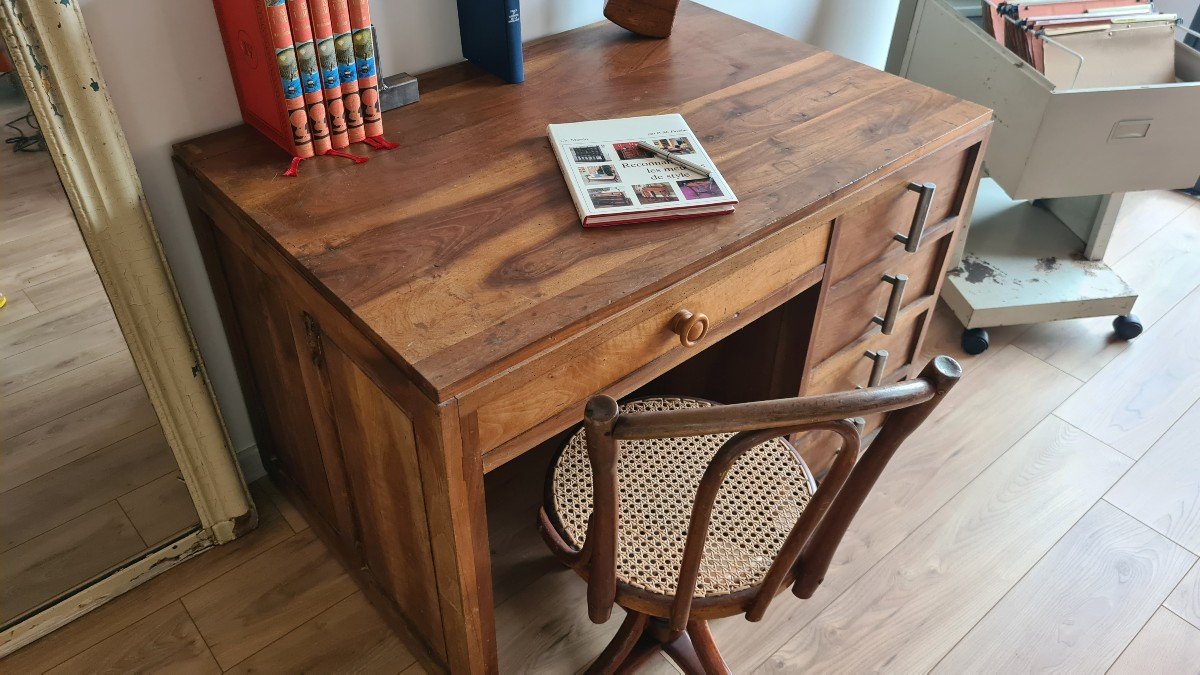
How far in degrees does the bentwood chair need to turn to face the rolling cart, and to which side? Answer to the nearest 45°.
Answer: approximately 45° to its right

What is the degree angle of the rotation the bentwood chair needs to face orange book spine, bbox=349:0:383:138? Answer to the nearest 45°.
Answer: approximately 45° to its left

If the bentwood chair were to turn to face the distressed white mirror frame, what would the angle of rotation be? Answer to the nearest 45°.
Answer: approximately 90° to its left

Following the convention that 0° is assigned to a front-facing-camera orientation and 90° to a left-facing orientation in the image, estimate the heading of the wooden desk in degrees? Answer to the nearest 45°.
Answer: approximately 315°

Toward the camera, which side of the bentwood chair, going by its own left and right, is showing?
back

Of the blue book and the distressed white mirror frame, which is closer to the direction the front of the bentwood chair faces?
the blue book

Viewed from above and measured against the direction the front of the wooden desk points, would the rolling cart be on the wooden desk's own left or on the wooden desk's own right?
on the wooden desk's own left
